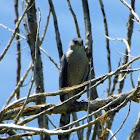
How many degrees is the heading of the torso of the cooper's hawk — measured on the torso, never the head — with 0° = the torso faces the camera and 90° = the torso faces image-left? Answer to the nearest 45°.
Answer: approximately 315°
